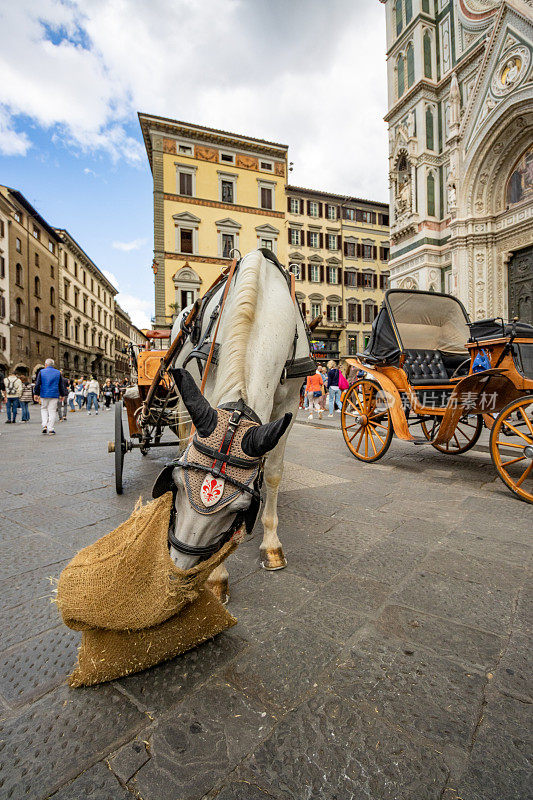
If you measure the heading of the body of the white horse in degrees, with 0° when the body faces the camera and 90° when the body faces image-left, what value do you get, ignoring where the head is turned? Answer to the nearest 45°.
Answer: approximately 0°

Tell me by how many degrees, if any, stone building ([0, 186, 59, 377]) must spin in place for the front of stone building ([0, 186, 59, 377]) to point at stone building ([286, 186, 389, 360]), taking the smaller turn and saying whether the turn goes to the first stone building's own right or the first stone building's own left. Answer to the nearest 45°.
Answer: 0° — it already faces it

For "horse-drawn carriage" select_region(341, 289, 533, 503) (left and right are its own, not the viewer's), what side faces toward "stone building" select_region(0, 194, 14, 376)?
back

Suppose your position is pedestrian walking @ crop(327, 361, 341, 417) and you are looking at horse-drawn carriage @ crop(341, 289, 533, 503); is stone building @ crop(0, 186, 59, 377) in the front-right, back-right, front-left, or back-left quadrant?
back-right

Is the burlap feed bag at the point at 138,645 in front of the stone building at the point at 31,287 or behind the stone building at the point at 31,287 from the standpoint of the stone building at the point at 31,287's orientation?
in front

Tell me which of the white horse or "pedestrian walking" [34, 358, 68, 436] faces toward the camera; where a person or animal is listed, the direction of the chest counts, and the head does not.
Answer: the white horse

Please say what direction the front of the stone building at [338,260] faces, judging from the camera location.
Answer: facing the viewer and to the right of the viewer

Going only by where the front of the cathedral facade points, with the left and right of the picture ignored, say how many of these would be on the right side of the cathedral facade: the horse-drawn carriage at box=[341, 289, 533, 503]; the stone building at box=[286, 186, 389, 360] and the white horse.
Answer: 1

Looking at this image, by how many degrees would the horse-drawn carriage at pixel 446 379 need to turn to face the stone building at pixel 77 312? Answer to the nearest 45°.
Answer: approximately 180°

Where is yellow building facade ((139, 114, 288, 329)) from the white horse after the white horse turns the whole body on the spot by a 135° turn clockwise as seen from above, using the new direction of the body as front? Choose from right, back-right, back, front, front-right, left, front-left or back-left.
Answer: front-right
